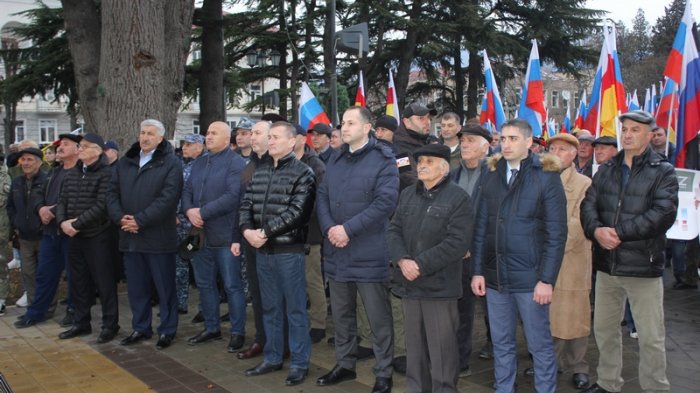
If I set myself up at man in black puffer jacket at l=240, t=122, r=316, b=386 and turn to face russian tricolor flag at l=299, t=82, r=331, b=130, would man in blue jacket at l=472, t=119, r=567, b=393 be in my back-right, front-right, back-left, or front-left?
back-right

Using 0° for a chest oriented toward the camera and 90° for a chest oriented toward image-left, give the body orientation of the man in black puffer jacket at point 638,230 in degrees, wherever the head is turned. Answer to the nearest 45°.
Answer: approximately 45°

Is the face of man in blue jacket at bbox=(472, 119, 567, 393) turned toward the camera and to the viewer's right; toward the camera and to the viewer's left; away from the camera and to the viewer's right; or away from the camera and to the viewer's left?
toward the camera and to the viewer's left

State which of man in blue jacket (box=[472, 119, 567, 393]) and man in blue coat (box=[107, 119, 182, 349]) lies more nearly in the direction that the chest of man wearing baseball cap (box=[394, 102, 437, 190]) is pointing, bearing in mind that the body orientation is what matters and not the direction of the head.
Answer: the man in blue jacket

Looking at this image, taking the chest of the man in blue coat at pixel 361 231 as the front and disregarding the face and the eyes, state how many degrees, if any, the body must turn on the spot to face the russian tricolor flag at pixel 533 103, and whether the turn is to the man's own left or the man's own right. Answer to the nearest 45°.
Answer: approximately 180°

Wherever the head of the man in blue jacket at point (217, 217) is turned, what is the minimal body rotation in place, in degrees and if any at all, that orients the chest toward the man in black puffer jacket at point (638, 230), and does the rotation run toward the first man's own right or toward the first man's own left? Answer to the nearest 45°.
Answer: approximately 90° to the first man's own left

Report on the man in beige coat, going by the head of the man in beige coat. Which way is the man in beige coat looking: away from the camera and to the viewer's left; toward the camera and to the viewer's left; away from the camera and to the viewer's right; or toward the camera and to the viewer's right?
toward the camera and to the viewer's left

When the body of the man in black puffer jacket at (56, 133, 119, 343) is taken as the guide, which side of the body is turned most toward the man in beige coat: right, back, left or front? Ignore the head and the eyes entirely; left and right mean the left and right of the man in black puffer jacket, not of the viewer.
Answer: left

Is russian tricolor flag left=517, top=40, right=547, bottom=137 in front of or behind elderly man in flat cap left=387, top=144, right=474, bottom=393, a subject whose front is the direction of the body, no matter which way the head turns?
behind

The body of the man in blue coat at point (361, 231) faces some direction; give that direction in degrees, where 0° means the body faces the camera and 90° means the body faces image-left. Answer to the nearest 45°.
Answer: approximately 45°
